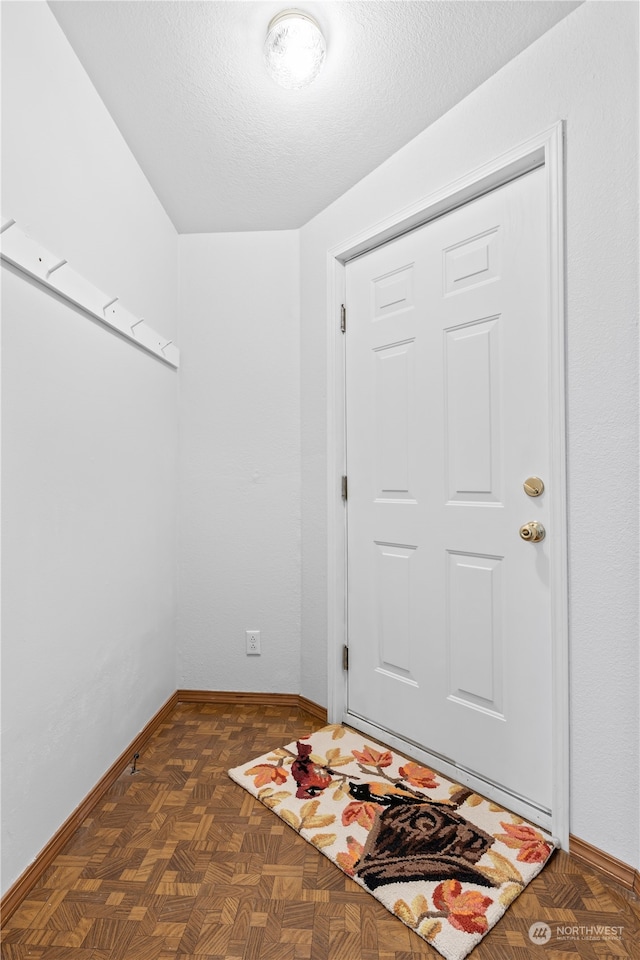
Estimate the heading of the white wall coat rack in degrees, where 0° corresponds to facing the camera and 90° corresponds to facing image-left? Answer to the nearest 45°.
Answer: approximately 315°

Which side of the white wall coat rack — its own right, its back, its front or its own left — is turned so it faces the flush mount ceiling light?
front

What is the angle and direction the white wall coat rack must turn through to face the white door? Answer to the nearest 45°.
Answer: approximately 45° to its left
